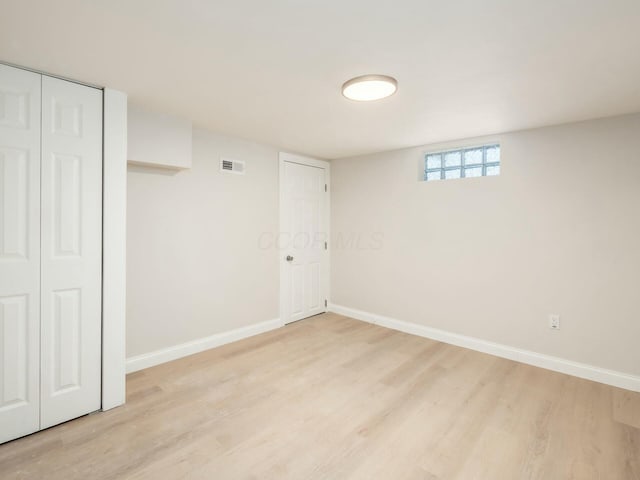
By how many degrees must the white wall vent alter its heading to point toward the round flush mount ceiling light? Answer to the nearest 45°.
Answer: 0° — it already faces it

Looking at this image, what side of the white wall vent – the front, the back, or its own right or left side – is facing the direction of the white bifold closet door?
right

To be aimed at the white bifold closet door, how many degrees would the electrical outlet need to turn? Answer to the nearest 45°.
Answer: approximately 45° to its right

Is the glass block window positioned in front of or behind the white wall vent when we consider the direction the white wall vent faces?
in front

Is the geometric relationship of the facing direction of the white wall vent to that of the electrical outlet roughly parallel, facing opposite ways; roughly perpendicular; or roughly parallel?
roughly perpendicular

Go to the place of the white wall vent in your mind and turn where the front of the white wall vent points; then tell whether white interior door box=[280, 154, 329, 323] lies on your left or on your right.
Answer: on your left

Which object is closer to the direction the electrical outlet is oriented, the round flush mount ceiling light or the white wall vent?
the round flush mount ceiling light

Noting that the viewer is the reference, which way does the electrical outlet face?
facing the viewer

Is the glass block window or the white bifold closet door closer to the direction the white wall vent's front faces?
the glass block window

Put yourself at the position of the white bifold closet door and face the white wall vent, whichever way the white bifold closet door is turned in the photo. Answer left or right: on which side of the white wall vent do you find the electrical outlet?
right

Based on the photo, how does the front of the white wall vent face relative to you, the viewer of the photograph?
facing the viewer and to the right of the viewer

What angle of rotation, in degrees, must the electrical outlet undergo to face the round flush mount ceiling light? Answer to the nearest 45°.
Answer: approximately 45° to its right

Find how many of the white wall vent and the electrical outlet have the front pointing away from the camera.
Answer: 0

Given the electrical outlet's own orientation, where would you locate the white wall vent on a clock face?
The white wall vent is roughly at 2 o'clock from the electrical outlet.

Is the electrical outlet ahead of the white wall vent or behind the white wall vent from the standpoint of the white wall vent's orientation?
ahead

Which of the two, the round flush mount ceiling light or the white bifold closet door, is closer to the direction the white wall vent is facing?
the round flush mount ceiling light

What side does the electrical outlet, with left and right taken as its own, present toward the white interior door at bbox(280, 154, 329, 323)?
right
